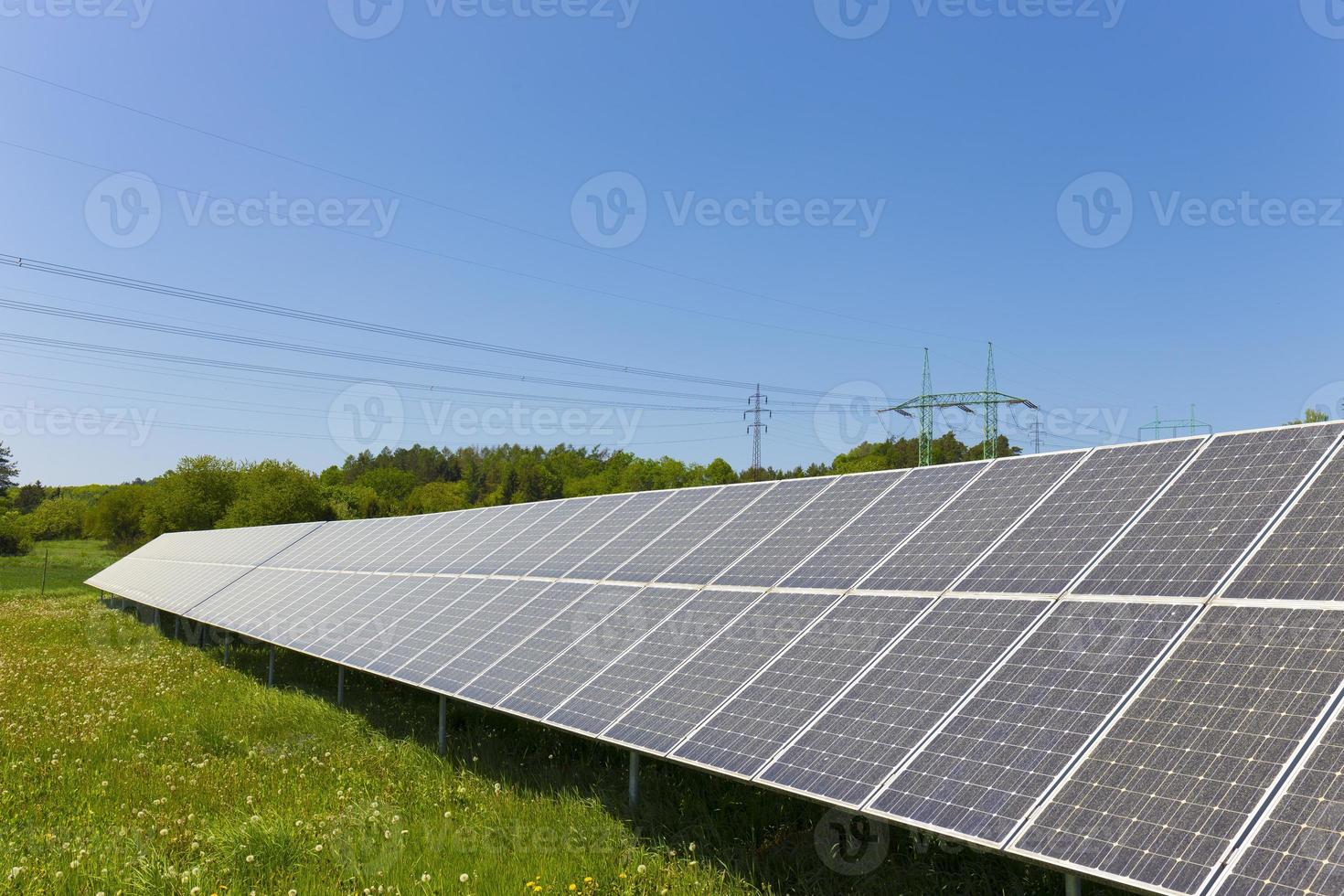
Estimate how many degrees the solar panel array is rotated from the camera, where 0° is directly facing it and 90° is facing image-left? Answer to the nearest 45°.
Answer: approximately 45°
